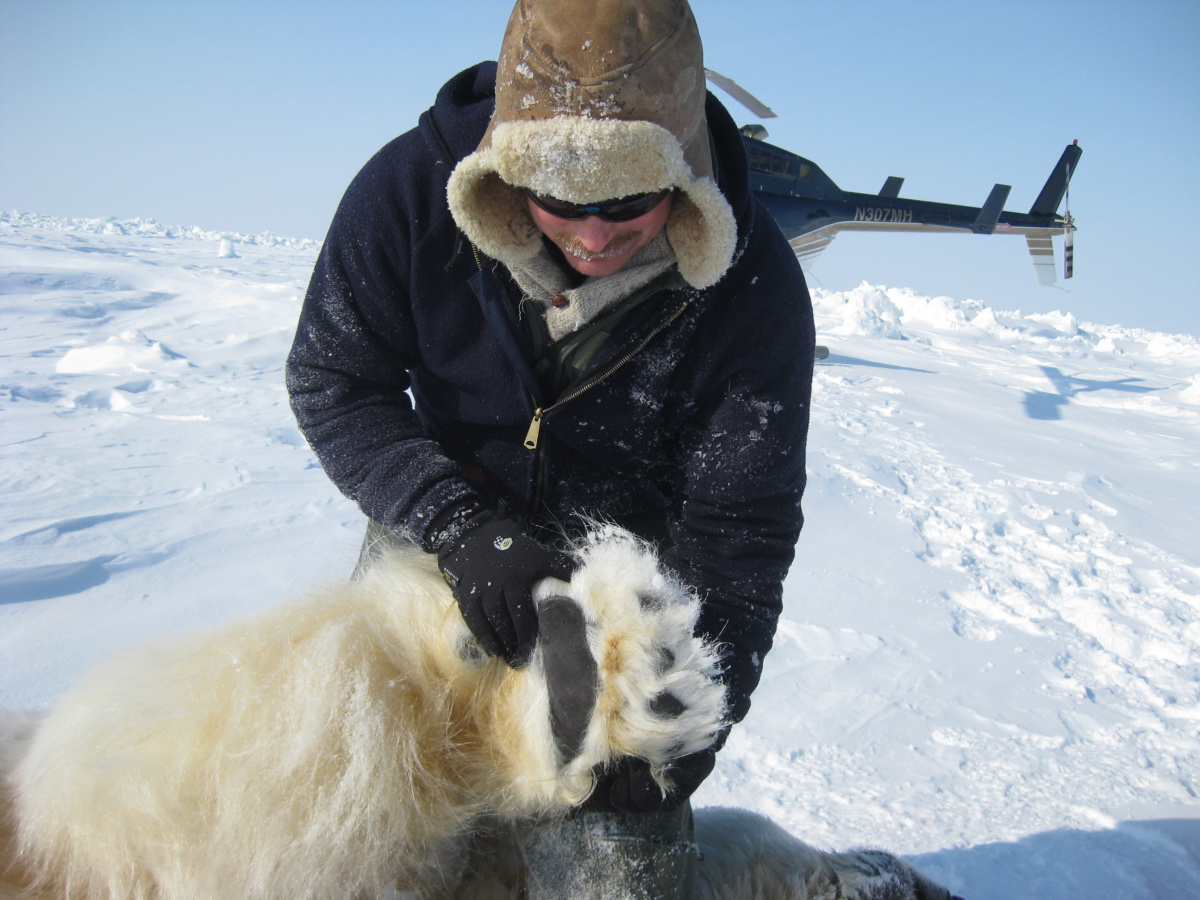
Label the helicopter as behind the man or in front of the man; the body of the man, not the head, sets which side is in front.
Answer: behind

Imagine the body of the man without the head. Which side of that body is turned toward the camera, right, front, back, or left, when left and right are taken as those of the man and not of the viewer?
front

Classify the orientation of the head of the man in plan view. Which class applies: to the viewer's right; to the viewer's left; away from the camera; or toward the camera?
toward the camera

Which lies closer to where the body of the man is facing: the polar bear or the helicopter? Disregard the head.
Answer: the polar bear
